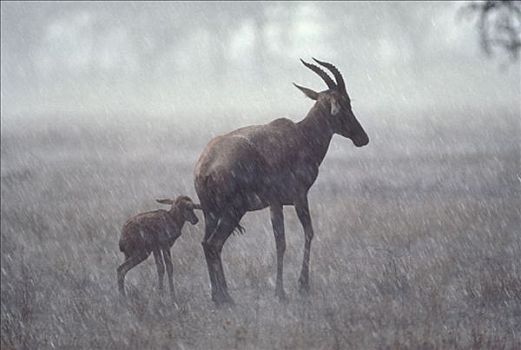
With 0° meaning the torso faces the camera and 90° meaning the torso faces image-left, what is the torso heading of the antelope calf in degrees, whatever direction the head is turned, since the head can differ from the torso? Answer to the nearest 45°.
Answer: approximately 270°

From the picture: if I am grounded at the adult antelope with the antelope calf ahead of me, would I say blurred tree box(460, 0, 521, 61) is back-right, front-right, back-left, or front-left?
back-right

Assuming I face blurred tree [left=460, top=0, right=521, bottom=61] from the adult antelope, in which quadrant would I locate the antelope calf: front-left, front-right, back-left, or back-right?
back-left

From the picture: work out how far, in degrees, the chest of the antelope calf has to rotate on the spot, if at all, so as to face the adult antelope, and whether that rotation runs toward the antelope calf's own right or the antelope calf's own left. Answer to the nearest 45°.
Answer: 0° — it already faces it
